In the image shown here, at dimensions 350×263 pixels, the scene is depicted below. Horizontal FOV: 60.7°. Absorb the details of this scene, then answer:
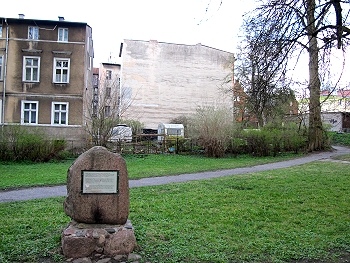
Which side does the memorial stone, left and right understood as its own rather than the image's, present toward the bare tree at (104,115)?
back

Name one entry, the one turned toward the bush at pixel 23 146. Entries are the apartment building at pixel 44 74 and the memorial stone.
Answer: the apartment building

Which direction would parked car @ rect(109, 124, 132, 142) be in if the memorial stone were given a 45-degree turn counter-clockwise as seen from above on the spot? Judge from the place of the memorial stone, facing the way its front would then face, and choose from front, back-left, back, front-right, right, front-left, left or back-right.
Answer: back-left

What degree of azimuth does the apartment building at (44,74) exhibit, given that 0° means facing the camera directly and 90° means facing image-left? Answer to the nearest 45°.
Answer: approximately 0°

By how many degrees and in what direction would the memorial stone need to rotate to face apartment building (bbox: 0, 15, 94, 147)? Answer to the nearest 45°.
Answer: approximately 180°

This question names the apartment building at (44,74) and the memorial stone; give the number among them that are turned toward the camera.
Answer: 2

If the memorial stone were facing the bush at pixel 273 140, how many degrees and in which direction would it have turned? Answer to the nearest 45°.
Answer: approximately 135° to its left

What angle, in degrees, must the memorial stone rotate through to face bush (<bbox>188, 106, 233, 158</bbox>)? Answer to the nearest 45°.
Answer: approximately 135° to its left

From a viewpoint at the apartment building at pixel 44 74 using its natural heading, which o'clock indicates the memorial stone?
The memorial stone is roughly at 12 o'clock from the apartment building.

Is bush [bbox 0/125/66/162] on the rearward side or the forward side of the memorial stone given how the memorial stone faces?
on the rearward side

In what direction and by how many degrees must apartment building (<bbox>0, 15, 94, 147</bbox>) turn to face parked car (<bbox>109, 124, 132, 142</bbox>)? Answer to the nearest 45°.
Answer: approximately 45° to its left
